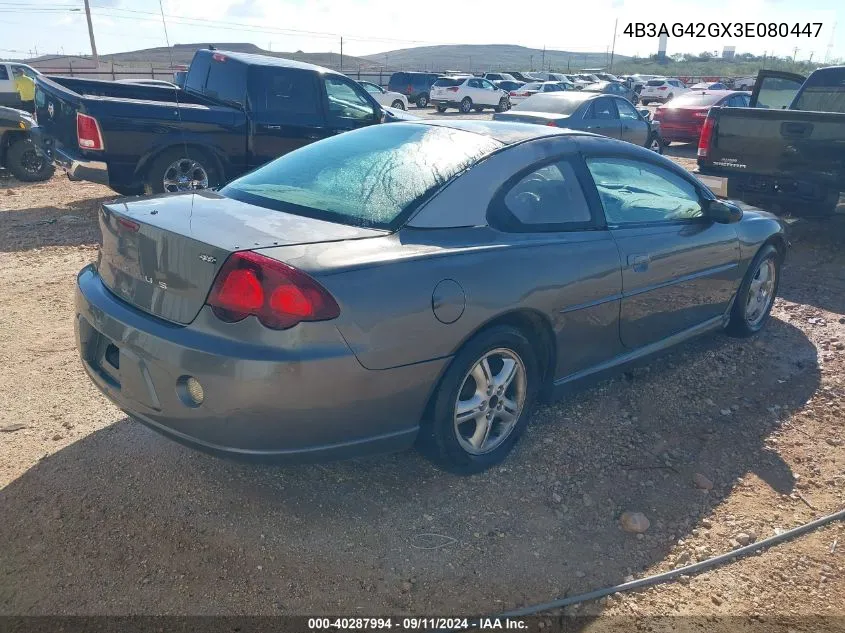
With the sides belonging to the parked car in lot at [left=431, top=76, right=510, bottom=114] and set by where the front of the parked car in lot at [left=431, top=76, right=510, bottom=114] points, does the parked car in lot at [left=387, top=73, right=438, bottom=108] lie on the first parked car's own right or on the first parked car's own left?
on the first parked car's own left

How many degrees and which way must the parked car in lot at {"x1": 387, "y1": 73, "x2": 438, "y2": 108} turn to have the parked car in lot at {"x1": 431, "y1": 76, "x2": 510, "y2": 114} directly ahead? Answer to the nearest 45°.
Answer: approximately 90° to its right

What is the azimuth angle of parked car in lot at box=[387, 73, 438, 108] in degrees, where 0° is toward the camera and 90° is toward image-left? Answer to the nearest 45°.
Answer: approximately 225°

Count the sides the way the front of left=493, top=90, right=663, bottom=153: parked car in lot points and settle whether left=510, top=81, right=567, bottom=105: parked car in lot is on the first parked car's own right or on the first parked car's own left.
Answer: on the first parked car's own left

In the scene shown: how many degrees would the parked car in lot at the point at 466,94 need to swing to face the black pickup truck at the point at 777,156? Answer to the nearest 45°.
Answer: approximately 135° to its right

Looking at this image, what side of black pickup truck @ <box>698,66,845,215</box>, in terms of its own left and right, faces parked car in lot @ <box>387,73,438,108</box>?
left

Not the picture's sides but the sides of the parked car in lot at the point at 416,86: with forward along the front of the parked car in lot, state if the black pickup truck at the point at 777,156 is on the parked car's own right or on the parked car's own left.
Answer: on the parked car's own right
